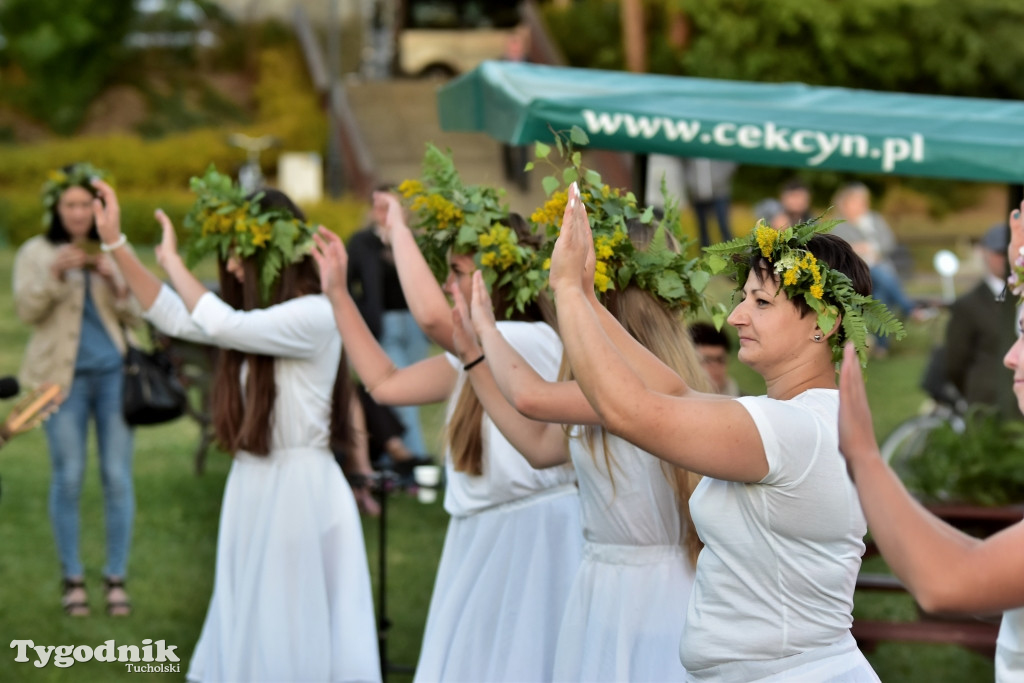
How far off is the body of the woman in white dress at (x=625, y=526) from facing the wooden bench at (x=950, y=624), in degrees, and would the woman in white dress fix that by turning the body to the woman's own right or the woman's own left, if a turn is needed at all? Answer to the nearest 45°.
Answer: approximately 135° to the woman's own right

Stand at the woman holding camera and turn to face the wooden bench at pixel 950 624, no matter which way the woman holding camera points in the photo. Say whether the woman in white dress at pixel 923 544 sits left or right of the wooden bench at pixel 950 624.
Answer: right

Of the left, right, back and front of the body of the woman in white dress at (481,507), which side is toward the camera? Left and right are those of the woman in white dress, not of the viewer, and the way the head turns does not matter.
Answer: left

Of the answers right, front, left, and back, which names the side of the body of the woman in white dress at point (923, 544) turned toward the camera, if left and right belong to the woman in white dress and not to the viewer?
left

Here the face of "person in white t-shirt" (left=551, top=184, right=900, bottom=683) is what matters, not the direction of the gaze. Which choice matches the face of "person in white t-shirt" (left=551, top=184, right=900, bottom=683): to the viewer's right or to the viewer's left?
to the viewer's left

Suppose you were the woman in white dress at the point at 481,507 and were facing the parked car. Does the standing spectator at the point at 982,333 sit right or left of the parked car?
right

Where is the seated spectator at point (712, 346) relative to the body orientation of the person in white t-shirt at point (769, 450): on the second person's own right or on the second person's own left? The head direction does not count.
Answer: on the second person's own right

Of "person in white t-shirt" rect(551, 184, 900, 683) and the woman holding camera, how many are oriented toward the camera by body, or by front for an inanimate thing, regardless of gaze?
1

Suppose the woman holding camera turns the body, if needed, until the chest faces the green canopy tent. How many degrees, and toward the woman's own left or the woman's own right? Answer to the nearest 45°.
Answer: approximately 90° to the woman's own left

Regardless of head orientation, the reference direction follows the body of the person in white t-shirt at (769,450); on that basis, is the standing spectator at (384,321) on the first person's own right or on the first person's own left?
on the first person's own right
